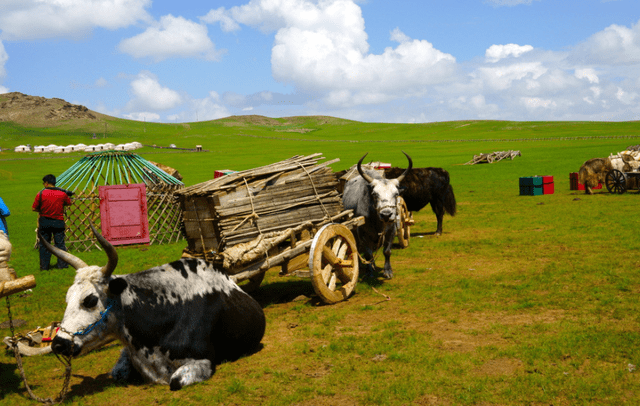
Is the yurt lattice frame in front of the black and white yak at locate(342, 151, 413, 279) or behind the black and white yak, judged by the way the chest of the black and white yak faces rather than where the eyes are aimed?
behind

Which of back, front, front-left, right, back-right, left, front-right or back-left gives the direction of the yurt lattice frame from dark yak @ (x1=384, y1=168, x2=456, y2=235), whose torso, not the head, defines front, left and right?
front

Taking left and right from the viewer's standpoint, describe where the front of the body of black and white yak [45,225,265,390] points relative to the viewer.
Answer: facing the viewer and to the left of the viewer

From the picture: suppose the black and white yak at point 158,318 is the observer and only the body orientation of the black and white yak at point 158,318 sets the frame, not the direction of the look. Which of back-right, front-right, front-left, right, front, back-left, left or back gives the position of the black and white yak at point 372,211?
back

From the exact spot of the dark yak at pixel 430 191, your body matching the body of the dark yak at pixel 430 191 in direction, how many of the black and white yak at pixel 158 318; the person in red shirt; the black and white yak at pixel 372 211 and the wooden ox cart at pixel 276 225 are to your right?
0

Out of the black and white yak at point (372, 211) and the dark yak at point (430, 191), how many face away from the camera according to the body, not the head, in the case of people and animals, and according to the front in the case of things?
0

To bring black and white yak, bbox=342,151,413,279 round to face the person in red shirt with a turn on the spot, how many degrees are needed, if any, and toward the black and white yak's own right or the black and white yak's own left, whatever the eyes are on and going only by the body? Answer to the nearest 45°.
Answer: approximately 135° to the black and white yak's own right

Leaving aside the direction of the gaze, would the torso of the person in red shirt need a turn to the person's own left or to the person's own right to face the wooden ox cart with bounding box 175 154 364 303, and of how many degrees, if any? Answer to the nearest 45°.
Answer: approximately 135° to the person's own right

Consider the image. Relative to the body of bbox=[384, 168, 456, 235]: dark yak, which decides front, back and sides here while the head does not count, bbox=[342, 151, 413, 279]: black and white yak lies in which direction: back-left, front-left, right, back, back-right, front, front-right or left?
left

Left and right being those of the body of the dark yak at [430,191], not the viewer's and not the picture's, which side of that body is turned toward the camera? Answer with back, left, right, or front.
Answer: left

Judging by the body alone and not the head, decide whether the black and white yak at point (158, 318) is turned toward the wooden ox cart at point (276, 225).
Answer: no

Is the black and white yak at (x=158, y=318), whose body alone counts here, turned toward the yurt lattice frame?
no

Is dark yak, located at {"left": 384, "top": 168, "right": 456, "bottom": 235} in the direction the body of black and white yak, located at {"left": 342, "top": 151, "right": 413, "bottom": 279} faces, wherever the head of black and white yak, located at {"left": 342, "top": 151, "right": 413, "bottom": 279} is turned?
no
